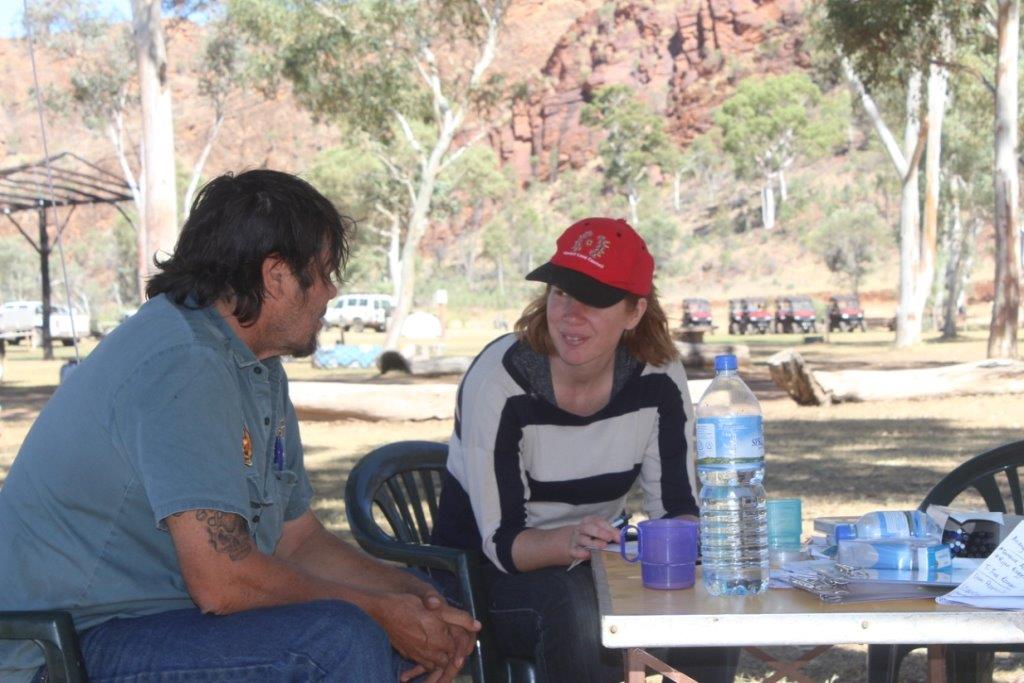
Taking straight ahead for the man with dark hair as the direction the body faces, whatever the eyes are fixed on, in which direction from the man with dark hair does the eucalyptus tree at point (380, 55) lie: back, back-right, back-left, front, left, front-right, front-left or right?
left

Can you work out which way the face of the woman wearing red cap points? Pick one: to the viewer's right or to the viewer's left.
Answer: to the viewer's left

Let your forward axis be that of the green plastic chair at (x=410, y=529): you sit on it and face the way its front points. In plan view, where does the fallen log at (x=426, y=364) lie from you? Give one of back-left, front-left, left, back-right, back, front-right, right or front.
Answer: back-left

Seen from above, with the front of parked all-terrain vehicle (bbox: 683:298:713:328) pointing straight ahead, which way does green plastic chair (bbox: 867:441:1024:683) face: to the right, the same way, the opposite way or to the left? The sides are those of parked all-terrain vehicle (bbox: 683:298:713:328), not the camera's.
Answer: the same way

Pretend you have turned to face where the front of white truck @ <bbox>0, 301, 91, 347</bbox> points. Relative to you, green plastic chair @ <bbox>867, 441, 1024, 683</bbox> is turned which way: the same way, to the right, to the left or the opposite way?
the opposite way

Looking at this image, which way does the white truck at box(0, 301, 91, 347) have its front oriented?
to the viewer's right

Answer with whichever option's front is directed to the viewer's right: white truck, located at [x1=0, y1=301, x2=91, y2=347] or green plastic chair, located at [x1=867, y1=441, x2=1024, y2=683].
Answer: the white truck

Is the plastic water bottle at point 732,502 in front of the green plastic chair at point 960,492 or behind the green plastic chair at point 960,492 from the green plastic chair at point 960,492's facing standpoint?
in front

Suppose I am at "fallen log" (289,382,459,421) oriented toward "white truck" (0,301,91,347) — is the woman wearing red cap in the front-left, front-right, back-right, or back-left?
back-left

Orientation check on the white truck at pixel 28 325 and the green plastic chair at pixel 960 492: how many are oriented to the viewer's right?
1

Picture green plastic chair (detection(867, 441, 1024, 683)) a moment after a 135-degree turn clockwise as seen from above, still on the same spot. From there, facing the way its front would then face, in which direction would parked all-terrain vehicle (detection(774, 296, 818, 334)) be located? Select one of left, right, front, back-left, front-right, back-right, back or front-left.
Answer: front

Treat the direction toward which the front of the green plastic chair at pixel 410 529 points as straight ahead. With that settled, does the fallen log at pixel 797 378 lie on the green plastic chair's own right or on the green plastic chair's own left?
on the green plastic chair's own left

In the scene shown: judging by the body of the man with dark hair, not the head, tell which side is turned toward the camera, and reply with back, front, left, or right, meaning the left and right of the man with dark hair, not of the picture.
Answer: right

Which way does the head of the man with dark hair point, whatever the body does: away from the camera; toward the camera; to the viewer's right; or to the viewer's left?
to the viewer's right
